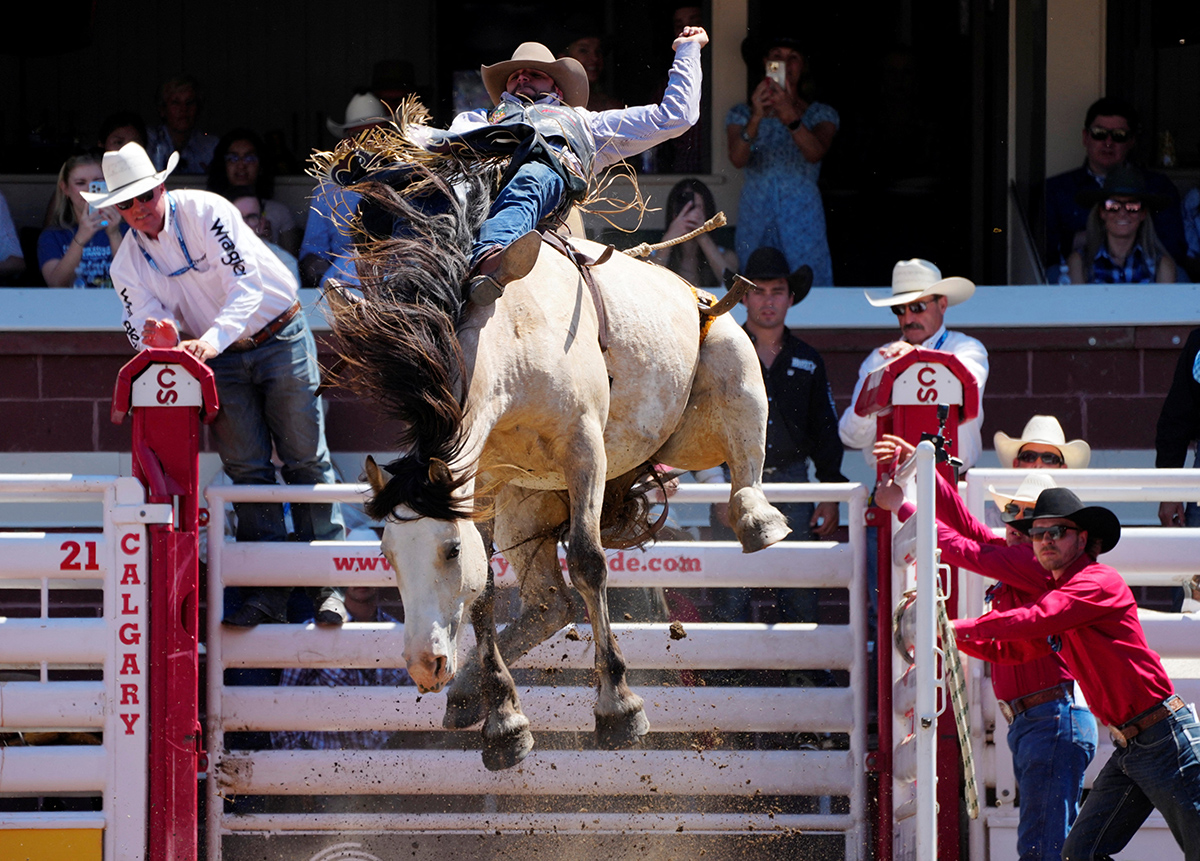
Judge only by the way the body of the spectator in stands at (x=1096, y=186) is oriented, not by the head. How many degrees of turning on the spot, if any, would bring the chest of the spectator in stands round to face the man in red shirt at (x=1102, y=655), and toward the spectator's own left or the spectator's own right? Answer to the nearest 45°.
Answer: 0° — they already face them

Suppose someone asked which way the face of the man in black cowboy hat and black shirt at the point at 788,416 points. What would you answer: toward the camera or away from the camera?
toward the camera

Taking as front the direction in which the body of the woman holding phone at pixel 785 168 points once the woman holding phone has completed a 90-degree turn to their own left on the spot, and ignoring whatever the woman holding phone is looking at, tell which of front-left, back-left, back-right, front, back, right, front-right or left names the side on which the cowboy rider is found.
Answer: right

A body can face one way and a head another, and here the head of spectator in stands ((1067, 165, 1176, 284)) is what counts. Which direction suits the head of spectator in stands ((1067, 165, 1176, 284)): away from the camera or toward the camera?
toward the camera

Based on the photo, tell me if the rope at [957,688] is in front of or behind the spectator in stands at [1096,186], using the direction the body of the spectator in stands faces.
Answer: in front

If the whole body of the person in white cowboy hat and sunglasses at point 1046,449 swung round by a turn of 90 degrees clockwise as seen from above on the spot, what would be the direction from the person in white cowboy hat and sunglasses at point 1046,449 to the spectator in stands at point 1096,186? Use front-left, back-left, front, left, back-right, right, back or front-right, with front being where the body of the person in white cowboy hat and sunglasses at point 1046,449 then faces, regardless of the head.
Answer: right

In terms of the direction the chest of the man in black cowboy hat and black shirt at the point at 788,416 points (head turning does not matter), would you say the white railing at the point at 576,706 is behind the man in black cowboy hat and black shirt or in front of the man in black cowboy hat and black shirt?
in front

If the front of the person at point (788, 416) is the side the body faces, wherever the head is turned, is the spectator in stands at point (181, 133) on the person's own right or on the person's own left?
on the person's own right

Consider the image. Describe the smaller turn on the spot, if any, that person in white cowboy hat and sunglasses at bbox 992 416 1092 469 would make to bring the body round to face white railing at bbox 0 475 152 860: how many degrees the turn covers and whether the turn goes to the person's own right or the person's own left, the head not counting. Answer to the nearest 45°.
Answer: approximately 45° to the person's own right

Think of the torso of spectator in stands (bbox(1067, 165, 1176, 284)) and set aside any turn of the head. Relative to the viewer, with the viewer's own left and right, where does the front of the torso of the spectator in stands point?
facing the viewer

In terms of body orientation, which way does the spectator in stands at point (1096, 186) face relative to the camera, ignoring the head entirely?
toward the camera

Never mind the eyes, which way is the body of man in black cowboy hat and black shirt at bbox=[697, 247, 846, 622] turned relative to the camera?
toward the camera
